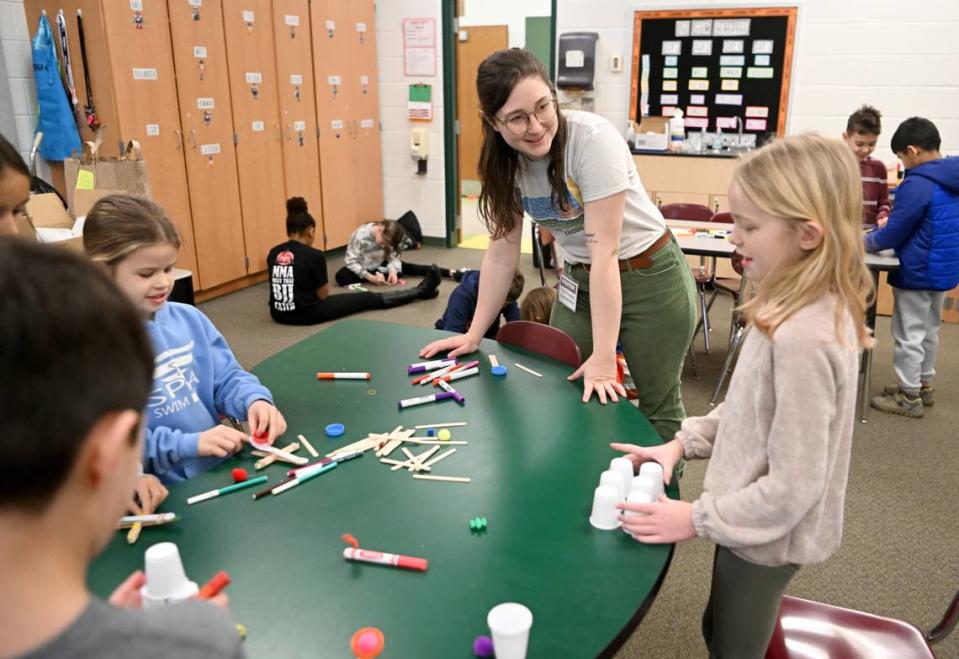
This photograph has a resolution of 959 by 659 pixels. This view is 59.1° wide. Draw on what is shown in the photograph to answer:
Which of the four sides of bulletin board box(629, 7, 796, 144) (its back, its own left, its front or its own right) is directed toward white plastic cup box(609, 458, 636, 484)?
front

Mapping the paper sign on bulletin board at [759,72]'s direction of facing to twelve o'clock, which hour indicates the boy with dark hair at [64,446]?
The boy with dark hair is roughly at 12 o'clock from the paper sign on bulletin board.

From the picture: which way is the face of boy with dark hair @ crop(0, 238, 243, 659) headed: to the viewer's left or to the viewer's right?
to the viewer's right

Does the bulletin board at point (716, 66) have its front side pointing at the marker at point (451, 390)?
yes

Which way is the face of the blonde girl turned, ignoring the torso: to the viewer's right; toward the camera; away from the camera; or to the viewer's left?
to the viewer's left

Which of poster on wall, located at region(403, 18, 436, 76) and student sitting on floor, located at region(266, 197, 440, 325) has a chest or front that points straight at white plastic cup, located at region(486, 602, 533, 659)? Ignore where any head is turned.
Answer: the poster on wall

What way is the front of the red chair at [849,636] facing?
to the viewer's left

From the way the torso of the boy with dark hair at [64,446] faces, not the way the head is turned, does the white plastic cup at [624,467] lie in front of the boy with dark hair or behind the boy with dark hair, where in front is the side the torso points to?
in front

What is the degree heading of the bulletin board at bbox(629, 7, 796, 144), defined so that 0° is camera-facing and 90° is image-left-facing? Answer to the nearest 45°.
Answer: approximately 0°

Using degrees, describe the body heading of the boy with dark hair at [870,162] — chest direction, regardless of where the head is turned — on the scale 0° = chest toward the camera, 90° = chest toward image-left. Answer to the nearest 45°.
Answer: approximately 0°

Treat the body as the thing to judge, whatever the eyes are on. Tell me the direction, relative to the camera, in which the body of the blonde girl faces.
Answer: to the viewer's left

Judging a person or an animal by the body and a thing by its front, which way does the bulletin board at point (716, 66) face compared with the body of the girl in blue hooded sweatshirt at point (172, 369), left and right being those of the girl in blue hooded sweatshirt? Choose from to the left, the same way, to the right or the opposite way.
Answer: to the right

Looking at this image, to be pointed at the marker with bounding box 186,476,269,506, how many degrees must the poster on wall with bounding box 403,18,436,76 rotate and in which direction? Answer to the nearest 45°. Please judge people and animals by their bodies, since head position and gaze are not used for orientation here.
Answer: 0° — it already faces it

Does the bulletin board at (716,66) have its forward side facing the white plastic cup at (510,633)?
yes

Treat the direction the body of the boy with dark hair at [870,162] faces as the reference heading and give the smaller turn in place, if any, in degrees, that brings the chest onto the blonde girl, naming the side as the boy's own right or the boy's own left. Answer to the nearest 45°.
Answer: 0° — they already face them

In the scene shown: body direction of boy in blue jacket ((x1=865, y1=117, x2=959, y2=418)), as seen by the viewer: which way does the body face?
to the viewer's left
